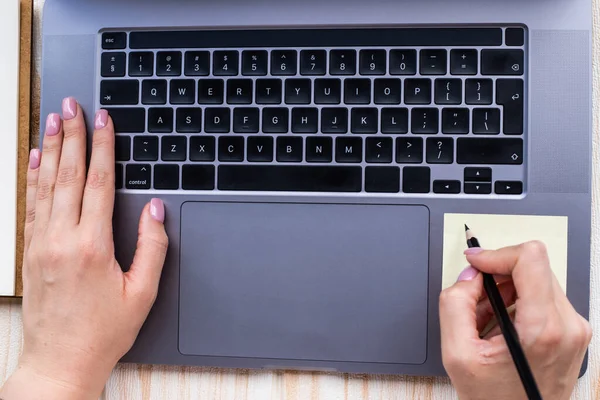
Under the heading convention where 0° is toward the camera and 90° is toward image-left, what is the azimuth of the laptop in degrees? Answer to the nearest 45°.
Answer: approximately 0°
